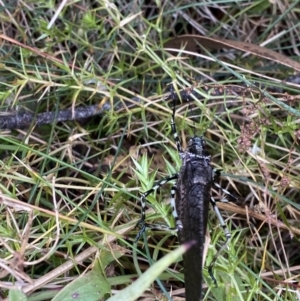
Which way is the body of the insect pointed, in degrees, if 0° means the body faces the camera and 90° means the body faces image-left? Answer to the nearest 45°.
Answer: approximately 180°
